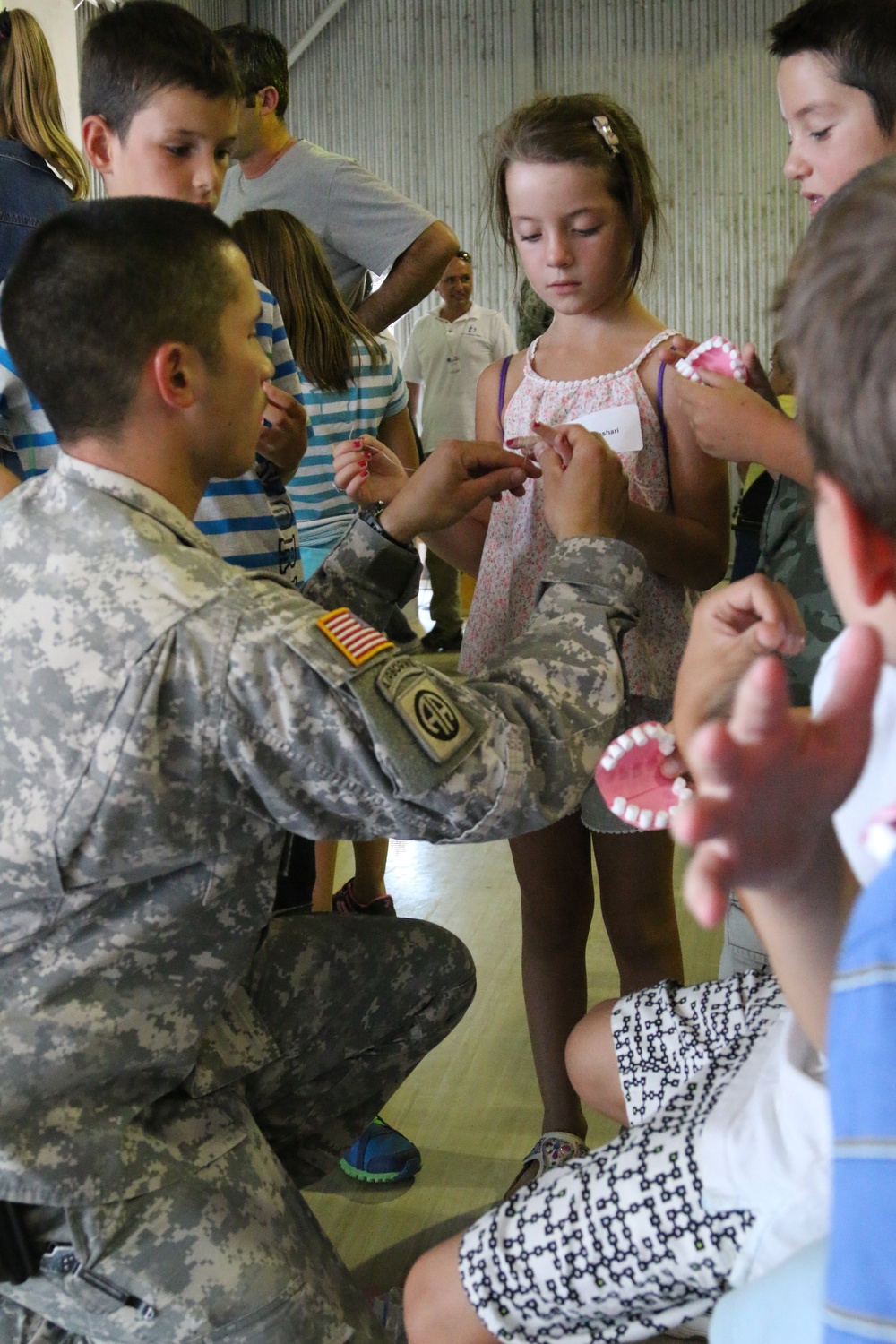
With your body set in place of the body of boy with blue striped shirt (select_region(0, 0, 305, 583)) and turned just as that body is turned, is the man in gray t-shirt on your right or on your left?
on your left

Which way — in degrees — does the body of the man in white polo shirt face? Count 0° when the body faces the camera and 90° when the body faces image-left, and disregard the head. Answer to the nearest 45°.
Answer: approximately 0°

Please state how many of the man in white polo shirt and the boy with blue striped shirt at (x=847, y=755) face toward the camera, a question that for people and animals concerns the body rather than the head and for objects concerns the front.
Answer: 1

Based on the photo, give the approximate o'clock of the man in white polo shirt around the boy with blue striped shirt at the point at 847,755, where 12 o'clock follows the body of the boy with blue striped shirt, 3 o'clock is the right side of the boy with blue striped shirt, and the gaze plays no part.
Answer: The man in white polo shirt is roughly at 1 o'clock from the boy with blue striped shirt.

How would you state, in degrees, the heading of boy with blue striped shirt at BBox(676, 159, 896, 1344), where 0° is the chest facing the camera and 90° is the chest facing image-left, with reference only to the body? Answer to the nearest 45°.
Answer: approximately 135°

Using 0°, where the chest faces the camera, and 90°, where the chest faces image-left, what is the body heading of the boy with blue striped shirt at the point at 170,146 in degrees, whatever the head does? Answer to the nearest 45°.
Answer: approximately 315°

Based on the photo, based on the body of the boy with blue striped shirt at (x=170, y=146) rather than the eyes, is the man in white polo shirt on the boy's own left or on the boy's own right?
on the boy's own left

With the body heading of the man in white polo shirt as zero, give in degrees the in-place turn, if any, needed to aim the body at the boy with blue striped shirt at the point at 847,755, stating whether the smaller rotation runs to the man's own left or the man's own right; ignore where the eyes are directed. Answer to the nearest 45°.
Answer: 0° — they already face them

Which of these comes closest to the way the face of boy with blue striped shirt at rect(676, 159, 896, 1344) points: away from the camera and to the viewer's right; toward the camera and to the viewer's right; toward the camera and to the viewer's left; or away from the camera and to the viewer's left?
away from the camera and to the viewer's left

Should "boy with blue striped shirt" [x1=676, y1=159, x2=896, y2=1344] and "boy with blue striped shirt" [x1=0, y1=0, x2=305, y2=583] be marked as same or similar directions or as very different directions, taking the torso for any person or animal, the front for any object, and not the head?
very different directions
